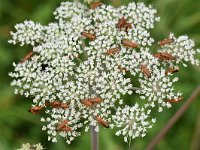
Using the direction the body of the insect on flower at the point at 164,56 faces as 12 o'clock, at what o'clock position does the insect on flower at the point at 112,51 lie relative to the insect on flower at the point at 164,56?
the insect on flower at the point at 112,51 is roughly at 11 o'clock from the insect on flower at the point at 164,56.

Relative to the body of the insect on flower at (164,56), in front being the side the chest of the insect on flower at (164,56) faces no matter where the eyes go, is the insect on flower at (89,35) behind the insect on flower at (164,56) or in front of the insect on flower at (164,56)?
in front

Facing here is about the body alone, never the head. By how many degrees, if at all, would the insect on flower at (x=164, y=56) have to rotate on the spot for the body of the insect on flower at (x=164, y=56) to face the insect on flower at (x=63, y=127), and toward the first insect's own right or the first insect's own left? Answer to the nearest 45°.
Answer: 0° — it already faces it

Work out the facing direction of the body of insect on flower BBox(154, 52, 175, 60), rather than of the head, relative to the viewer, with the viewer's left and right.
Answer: facing to the left of the viewer
